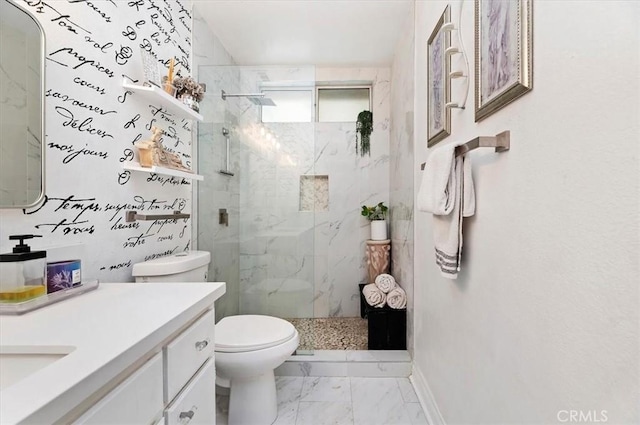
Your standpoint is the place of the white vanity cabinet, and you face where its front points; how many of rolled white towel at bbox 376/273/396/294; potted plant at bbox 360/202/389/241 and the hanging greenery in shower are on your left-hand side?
3

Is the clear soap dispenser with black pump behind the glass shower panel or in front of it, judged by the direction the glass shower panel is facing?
in front

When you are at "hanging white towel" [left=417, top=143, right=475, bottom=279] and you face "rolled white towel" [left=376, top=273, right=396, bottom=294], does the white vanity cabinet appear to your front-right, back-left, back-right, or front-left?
back-left

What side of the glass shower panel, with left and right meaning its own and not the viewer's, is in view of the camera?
front

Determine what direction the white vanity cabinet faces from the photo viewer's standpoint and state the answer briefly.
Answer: facing the viewer and to the right of the viewer

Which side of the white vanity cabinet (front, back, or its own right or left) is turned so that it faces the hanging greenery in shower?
left

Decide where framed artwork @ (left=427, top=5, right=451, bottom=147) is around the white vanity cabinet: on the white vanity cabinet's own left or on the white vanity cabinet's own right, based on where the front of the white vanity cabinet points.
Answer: on the white vanity cabinet's own left

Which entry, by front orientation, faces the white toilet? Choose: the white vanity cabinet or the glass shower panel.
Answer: the glass shower panel

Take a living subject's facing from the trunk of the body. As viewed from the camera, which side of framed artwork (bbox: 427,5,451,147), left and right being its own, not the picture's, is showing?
left

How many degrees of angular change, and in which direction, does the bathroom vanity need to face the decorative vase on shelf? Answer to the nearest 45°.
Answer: approximately 135° to its left
